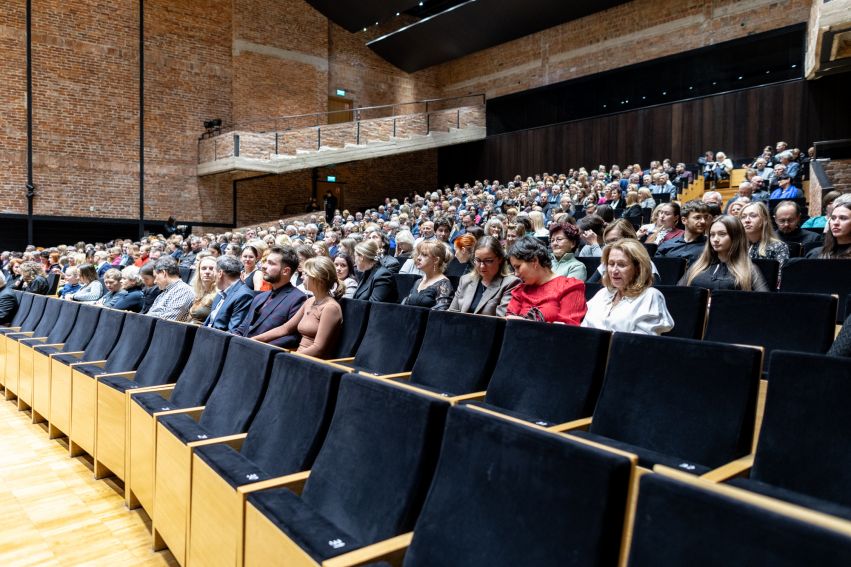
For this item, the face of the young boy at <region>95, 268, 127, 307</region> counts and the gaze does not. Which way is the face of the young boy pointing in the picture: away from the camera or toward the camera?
toward the camera

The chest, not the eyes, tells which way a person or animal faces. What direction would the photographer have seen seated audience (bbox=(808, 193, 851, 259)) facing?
facing the viewer and to the left of the viewer

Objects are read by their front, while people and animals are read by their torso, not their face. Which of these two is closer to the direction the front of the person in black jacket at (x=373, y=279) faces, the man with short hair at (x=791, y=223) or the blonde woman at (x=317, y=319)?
the blonde woman

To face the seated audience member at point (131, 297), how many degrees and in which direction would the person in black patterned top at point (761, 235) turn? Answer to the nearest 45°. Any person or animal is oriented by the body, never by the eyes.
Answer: approximately 45° to their right

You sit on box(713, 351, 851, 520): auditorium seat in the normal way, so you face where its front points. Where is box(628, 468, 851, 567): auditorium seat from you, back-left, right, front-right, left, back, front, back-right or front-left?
front-left

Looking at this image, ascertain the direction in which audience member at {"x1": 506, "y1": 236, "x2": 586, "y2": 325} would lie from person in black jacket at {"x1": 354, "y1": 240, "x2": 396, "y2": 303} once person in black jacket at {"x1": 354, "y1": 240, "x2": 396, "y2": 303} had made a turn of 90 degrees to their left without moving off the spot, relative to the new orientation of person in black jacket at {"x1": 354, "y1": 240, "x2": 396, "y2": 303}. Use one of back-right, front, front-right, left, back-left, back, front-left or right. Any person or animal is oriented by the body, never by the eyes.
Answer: front-left

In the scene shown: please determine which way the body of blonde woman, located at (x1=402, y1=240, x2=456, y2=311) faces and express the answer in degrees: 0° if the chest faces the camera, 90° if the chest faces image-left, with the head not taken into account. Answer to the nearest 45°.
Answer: approximately 45°

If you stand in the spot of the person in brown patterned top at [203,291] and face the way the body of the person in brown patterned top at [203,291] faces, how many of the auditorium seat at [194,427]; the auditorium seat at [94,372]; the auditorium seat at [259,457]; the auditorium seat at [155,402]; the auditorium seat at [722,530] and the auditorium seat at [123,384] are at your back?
0

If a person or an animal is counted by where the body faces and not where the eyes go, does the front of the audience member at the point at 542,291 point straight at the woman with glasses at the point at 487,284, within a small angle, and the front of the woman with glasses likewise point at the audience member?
no

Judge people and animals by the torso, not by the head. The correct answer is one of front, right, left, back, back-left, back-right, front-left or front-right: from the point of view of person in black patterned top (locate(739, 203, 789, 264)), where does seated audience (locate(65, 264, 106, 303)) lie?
front-right

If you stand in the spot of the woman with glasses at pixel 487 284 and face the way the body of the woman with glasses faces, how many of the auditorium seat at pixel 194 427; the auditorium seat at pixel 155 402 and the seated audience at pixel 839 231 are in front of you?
2

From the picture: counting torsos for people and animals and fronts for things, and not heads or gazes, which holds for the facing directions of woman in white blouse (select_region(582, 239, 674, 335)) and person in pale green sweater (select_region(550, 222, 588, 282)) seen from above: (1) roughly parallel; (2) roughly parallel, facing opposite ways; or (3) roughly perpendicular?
roughly parallel
